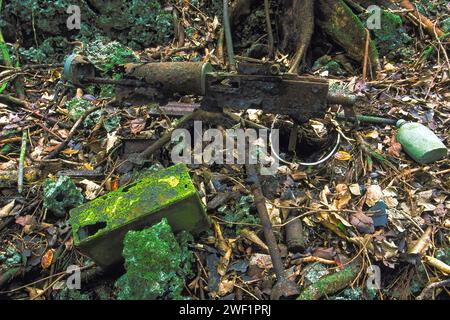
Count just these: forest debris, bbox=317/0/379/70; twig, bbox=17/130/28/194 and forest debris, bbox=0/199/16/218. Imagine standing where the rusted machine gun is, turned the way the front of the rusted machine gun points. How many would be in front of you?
2

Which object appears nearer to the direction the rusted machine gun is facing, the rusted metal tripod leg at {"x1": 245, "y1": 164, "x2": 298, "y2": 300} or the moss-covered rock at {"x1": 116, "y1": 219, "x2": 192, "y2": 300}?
the moss-covered rock

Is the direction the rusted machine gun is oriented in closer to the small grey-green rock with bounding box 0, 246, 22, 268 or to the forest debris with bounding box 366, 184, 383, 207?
the small grey-green rock

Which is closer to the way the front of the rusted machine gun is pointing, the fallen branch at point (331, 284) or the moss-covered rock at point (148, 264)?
the moss-covered rock

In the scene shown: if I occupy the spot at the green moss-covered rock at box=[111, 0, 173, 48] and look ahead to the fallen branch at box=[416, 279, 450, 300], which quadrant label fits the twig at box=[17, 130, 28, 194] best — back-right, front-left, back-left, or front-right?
front-right

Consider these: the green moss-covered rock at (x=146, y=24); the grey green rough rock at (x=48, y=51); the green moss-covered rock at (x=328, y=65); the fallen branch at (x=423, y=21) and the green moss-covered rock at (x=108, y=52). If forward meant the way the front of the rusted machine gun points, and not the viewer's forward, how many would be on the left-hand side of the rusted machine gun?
0

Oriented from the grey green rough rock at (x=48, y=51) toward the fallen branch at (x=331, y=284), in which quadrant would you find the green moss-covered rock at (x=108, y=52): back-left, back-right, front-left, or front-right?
front-left

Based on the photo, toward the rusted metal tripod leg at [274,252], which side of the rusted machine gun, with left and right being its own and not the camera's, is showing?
left

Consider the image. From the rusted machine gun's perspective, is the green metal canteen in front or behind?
behind

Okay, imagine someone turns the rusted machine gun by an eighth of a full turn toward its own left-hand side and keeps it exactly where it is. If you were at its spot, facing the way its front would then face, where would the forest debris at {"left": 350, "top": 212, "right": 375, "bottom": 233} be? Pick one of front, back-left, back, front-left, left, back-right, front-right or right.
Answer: left

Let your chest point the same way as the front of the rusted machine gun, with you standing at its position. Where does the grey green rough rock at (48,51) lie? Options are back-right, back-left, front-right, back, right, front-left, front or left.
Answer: front-right

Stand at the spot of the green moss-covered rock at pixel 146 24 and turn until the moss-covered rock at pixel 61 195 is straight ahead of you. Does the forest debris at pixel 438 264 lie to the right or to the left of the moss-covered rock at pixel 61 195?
left

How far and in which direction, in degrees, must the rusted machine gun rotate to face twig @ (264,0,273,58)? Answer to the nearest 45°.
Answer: approximately 90° to its right

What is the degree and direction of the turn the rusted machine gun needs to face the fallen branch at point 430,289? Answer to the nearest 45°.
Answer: approximately 135° to its left

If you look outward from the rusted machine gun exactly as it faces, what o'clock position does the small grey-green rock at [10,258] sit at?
The small grey-green rock is roughly at 11 o'clock from the rusted machine gun.

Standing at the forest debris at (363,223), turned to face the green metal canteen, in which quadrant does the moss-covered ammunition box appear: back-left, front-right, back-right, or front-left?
back-left

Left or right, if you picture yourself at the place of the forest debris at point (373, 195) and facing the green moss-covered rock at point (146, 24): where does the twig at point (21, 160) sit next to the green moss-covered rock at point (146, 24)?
left

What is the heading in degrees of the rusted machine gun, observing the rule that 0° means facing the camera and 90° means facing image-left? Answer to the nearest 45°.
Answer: approximately 90°

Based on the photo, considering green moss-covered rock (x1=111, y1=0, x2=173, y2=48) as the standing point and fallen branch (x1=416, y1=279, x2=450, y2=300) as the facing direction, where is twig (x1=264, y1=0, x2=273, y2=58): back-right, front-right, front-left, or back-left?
front-left

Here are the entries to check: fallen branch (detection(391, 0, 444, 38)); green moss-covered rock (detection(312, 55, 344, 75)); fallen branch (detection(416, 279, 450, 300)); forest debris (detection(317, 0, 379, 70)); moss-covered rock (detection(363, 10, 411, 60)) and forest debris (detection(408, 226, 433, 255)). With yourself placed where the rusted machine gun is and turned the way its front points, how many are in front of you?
0
